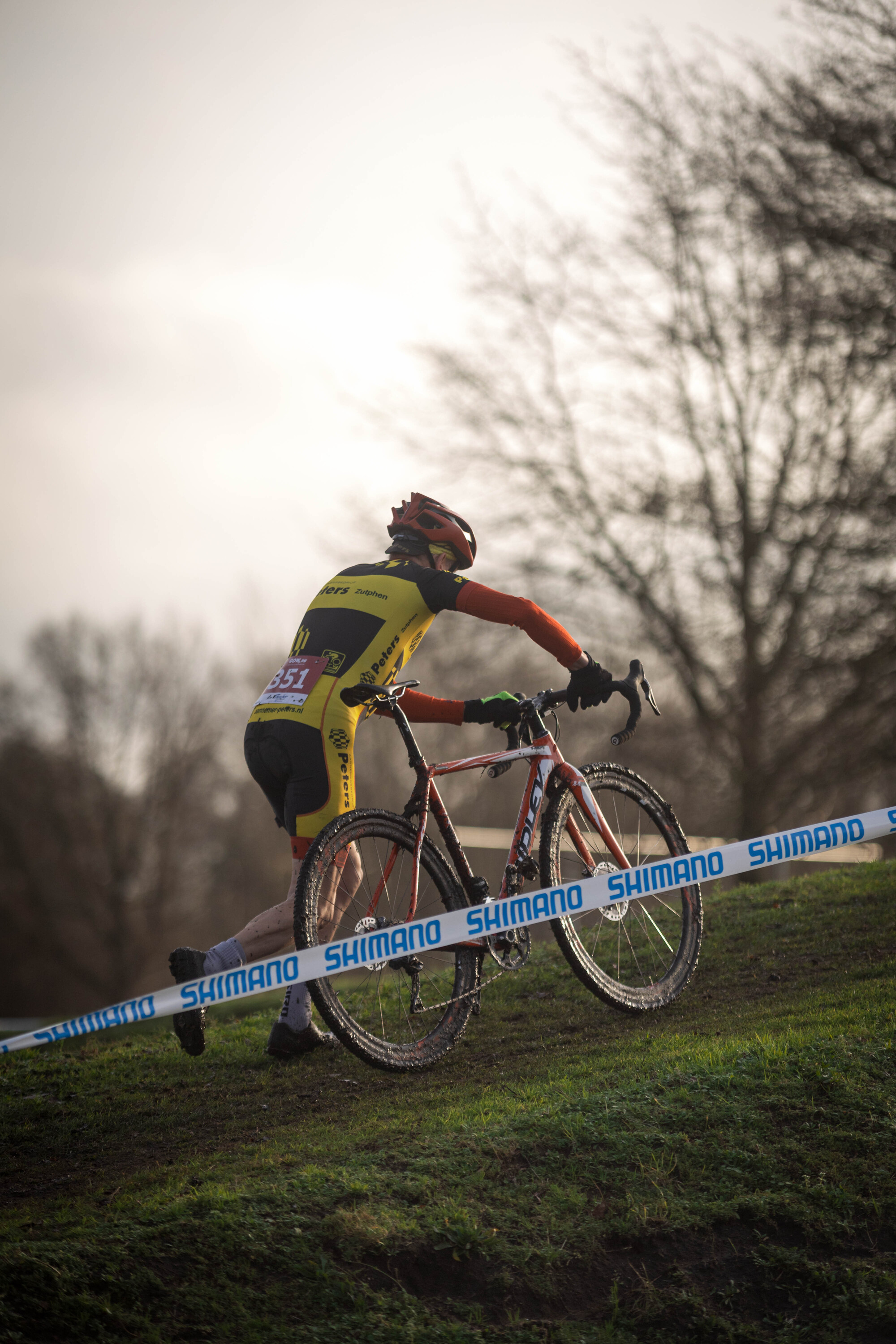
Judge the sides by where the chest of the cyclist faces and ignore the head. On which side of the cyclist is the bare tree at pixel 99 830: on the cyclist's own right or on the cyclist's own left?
on the cyclist's own left

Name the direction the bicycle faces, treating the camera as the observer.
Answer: facing away from the viewer and to the right of the viewer

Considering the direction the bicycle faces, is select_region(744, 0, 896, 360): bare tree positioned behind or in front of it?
in front

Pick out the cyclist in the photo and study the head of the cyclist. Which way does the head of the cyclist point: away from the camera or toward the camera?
away from the camera

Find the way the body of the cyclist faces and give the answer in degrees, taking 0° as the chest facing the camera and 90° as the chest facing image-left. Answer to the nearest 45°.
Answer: approximately 225°

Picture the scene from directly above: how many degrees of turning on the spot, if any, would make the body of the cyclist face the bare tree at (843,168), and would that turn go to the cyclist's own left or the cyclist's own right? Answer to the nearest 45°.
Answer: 0° — they already face it
